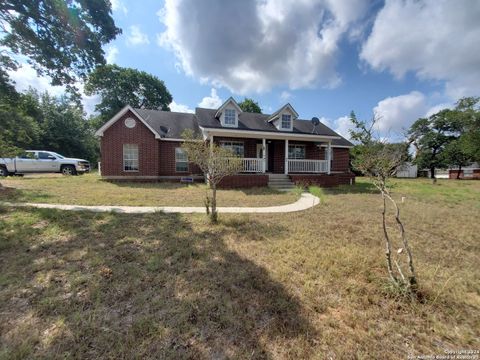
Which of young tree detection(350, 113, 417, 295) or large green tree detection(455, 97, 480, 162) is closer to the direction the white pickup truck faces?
the large green tree

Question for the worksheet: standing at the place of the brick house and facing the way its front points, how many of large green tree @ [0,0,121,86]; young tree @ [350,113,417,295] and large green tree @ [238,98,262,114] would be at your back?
1

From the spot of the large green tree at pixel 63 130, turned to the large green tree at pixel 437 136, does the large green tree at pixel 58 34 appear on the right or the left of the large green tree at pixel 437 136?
right

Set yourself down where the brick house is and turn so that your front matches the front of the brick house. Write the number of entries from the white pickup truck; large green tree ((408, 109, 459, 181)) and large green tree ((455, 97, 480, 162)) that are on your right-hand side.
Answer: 1

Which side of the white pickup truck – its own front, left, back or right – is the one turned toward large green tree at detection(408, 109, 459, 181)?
front

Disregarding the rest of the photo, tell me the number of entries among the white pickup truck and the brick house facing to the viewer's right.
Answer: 1

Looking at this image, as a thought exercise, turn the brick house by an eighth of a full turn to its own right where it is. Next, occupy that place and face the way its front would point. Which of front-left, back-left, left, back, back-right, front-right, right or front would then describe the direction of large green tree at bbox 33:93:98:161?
right

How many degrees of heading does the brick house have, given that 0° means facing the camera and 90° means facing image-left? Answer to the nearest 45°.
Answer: approximately 0°

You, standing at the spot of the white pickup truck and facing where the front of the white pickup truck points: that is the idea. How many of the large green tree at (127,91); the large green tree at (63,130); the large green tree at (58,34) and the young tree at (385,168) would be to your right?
2

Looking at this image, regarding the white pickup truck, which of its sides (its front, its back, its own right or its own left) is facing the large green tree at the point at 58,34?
right

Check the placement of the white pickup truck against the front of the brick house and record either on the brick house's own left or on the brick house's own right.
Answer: on the brick house's own right

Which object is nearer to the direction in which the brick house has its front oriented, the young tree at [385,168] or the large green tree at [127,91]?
the young tree

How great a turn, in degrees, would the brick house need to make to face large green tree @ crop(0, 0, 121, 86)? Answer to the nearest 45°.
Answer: approximately 45° to its right

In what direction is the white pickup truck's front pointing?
to the viewer's right
